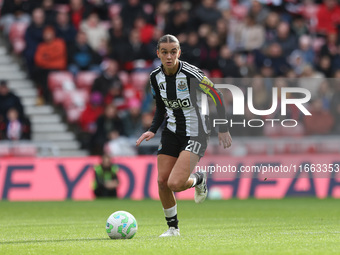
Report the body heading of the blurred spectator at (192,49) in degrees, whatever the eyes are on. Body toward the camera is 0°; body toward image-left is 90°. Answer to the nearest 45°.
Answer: approximately 0°

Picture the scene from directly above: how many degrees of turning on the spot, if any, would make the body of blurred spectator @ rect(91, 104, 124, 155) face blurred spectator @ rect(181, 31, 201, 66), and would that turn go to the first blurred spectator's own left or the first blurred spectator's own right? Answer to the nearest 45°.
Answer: approximately 90° to the first blurred spectator's own left

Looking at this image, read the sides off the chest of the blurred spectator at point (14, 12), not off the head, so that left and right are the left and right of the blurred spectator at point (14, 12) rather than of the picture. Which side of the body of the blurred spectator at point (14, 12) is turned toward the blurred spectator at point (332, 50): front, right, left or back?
left

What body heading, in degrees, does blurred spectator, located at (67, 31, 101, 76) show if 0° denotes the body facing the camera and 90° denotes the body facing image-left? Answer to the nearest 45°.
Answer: approximately 0°
